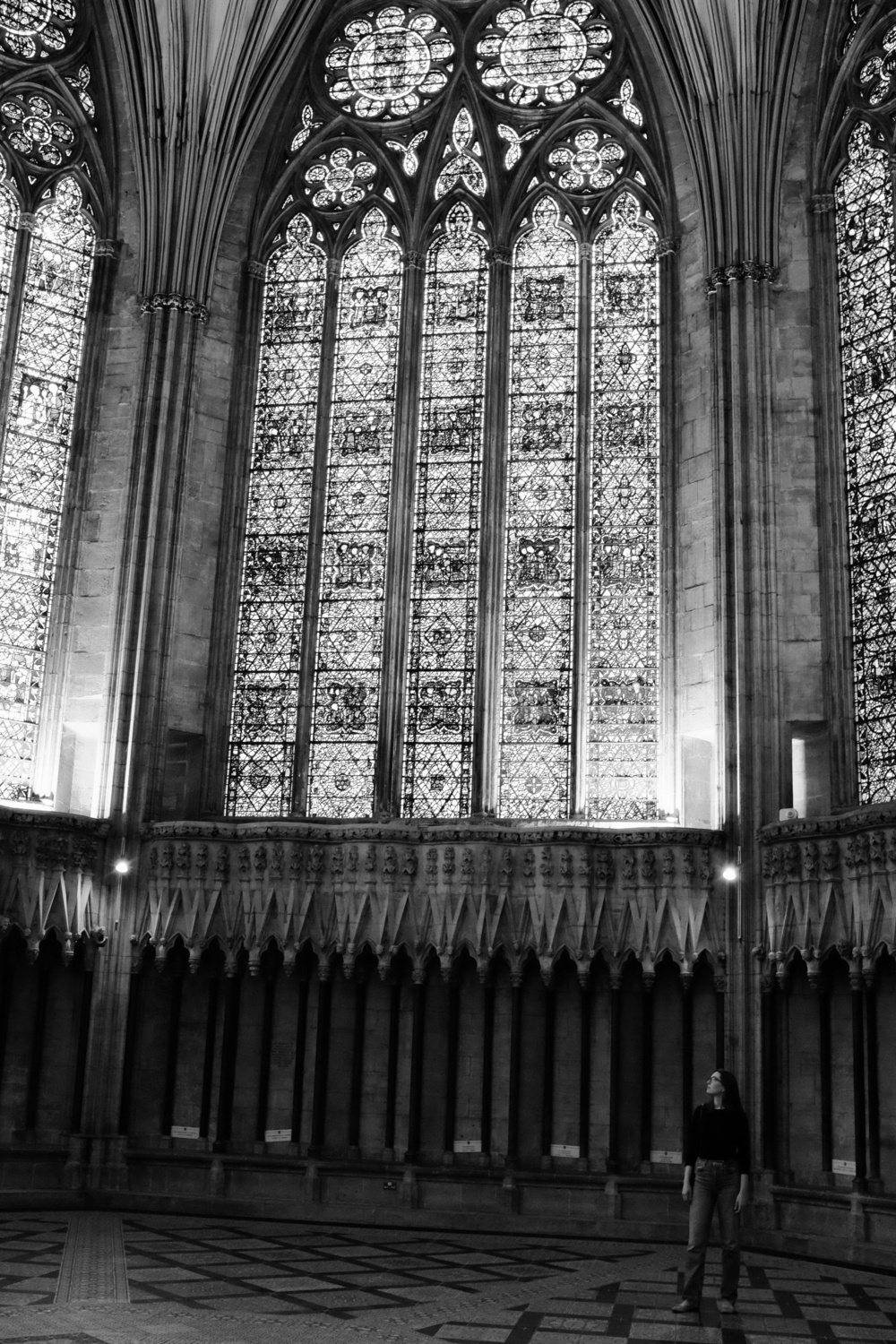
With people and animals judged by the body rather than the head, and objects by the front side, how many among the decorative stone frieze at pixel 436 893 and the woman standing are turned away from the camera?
0

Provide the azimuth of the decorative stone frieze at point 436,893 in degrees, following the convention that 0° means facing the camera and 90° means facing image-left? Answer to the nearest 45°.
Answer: approximately 0°

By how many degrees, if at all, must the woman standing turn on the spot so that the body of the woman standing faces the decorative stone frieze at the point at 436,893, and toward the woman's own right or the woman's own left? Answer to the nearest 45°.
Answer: approximately 90° to the woman's own right

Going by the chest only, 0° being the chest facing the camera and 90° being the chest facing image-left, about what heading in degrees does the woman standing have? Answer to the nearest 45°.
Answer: approximately 45°
